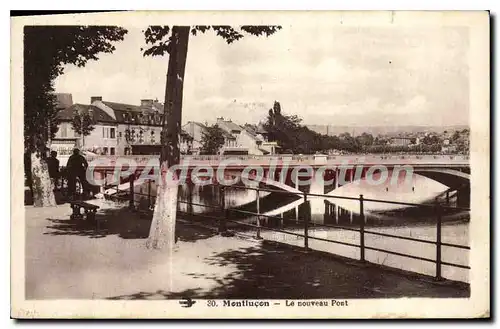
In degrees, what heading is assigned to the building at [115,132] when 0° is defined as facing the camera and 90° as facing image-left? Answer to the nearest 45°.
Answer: approximately 315°

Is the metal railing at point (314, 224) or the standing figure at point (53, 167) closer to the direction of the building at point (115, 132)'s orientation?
the metal railing
